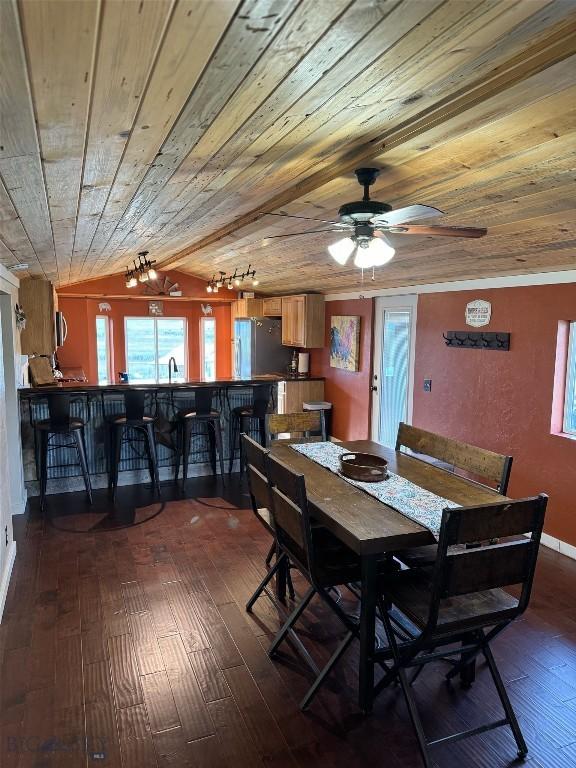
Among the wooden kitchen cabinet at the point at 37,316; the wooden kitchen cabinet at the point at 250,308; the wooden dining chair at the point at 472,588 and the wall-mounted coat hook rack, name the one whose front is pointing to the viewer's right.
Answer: the wooden kitchen cabinet at the point at 37,316

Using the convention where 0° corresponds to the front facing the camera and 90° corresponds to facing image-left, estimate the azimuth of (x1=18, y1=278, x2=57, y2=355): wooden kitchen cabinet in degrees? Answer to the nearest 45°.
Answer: approximately 270°

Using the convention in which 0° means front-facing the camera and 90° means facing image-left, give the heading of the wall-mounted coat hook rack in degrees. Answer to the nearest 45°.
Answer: approximately 45°

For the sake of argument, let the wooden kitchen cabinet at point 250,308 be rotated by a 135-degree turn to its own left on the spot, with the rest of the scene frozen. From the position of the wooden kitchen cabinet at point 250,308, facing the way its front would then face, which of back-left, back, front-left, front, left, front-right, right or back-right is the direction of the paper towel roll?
front-right

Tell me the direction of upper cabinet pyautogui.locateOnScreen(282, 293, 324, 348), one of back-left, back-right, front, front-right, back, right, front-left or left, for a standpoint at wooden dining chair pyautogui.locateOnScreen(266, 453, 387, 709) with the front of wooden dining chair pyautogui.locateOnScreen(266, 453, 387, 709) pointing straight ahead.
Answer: front-left

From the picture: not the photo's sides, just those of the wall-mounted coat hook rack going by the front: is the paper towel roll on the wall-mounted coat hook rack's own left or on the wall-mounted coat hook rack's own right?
on the wall-mounted coat hook rack's own right

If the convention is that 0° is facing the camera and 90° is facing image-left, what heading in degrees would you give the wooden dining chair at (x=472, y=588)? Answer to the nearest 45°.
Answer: approximately 135°

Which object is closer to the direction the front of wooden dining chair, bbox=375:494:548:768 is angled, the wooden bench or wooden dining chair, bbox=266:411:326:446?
the wooden dining chair

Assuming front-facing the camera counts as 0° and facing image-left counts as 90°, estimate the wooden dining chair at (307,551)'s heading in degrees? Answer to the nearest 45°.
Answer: approximately 225°

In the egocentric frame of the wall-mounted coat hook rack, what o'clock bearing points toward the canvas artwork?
The canvas artwork is roughly at 3 o'clock from the wall-mounted coat hook rack.

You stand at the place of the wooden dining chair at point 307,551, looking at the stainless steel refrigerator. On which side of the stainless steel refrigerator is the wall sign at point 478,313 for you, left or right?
right
